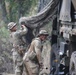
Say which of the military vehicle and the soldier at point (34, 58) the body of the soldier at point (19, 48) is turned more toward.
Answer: the military vehicle

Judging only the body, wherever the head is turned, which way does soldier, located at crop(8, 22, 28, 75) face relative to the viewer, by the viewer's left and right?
facing to the right of the viewer

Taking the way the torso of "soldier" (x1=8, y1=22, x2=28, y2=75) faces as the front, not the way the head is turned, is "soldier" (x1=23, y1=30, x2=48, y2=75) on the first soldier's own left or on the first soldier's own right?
on the first soldier's own right

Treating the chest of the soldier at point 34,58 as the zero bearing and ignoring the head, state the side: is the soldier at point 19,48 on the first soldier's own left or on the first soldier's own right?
on the first soldier's own left
